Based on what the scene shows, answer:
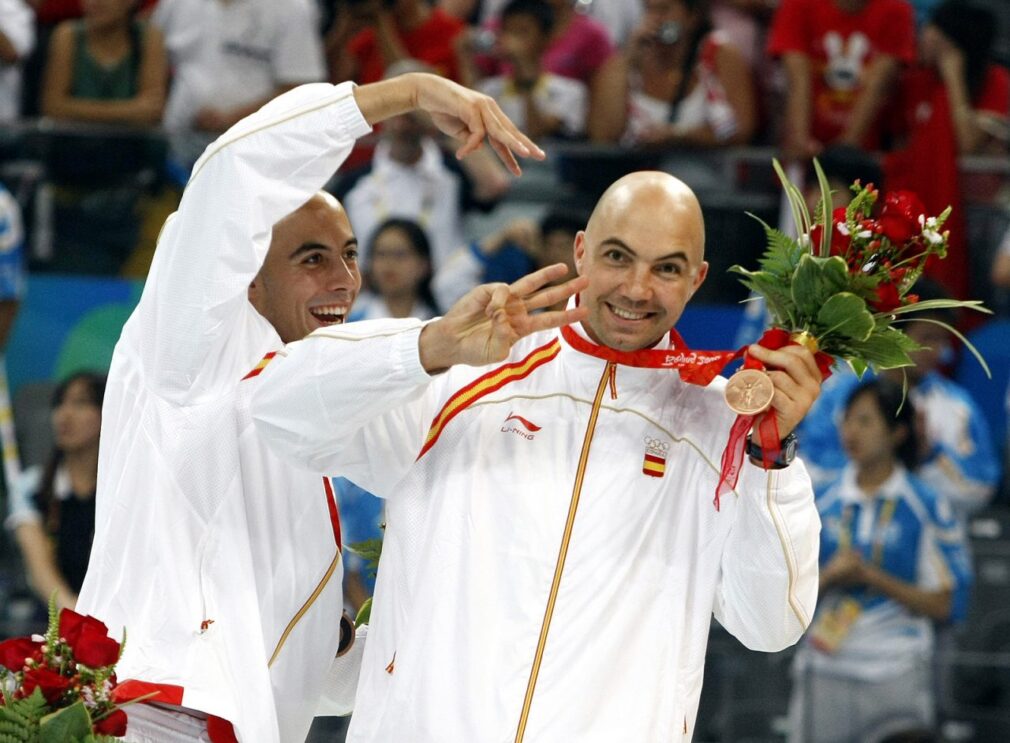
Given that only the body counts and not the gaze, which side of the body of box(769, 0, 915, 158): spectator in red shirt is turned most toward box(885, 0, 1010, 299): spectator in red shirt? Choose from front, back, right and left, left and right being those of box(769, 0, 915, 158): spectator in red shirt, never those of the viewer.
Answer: left

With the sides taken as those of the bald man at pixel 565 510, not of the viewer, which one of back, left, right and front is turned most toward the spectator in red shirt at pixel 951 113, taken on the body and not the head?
back

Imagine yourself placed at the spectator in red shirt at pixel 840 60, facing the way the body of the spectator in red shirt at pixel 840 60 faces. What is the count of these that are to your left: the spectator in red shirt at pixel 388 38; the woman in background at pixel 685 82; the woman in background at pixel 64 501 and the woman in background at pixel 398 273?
0

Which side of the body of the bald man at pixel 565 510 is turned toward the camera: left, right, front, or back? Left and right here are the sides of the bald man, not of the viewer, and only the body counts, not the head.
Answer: front

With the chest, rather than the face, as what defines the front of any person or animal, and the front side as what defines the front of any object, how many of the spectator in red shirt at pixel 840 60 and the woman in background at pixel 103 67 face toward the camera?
2

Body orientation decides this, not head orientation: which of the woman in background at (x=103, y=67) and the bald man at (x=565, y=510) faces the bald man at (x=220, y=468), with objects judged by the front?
the woman in background

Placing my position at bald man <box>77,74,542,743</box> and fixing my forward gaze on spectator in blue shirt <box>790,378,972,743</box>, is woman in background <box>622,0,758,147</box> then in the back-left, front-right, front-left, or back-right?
front-left

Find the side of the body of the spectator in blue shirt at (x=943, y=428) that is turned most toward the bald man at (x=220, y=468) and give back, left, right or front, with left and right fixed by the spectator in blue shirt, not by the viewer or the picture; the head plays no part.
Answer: front

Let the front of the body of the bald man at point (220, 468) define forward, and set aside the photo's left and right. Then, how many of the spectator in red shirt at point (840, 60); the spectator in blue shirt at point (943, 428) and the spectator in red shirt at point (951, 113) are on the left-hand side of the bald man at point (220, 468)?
3

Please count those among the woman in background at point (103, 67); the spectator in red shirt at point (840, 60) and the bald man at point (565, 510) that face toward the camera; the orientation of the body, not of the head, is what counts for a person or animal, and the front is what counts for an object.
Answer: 3

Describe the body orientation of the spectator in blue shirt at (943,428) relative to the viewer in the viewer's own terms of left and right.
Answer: facing the viewer and to the left of the viewer

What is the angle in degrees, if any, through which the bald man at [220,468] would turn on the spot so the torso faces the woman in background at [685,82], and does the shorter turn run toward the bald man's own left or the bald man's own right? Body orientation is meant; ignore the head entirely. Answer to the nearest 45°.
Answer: approximately 90° to the bald man's own left

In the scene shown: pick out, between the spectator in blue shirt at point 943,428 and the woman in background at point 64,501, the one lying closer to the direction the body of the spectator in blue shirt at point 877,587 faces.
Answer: the woman in background

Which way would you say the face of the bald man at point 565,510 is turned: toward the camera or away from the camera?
toward the camera

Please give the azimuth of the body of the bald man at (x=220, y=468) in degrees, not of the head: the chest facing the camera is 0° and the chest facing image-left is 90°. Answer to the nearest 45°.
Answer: approximately 315°

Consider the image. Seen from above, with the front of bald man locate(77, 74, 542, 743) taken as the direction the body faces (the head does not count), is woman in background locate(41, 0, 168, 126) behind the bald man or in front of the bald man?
behind

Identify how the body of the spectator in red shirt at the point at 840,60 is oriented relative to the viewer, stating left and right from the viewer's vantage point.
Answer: facing the viewer

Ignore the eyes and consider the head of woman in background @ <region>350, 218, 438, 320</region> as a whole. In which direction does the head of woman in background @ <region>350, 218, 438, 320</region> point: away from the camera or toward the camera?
toward the camera

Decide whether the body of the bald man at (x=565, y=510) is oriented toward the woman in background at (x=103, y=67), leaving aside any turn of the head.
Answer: no
